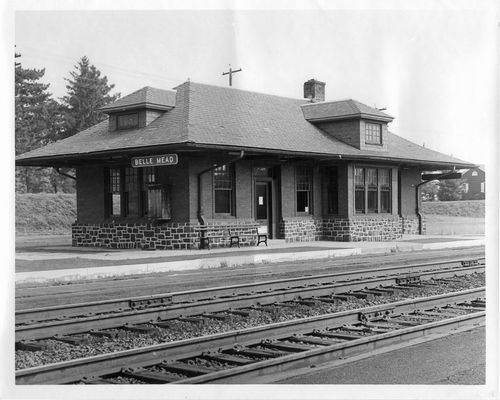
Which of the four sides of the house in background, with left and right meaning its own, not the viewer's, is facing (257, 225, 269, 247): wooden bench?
front

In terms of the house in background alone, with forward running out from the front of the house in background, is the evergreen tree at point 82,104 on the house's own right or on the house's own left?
on the house's own right

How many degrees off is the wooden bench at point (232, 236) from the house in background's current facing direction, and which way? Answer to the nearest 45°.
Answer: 0° — it already faces it

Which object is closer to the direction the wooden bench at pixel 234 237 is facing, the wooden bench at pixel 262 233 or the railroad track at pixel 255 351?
the railroad track

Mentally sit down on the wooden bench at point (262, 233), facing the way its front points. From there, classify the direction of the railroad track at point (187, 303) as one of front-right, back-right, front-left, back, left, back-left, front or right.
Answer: front-right

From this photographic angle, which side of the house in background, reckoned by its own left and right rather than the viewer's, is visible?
front

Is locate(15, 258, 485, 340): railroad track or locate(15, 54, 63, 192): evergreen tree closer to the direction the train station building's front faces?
the railroad track

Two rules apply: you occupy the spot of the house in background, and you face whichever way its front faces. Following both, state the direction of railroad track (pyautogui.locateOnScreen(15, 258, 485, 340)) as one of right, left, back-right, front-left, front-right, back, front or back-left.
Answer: front

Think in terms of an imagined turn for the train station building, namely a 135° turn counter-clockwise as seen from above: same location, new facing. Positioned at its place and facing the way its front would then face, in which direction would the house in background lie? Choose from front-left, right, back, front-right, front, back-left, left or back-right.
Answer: front-right

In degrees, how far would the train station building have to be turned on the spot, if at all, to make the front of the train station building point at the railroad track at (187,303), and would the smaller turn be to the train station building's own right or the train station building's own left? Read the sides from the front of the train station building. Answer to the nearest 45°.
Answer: approximately 45° to the train station building's own right

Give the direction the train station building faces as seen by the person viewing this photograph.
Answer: facing the viewer and to the right of the viewer

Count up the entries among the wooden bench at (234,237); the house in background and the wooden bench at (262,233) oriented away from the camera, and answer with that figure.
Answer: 0

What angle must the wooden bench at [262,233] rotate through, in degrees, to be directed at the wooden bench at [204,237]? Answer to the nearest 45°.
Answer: approximately 90° to its right

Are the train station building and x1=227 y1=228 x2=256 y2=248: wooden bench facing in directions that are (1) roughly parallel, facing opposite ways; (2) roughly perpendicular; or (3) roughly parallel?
roughly parallel

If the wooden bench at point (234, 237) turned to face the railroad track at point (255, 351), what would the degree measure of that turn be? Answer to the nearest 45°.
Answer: approximately 45° to its right

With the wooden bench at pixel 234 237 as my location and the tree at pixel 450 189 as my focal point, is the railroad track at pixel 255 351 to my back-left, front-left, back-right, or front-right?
back-right

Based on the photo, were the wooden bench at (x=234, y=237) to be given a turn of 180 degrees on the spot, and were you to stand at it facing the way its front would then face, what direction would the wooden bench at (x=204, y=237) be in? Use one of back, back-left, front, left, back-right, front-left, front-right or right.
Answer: left

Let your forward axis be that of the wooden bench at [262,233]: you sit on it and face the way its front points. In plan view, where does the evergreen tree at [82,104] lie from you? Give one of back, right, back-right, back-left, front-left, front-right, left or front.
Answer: back
